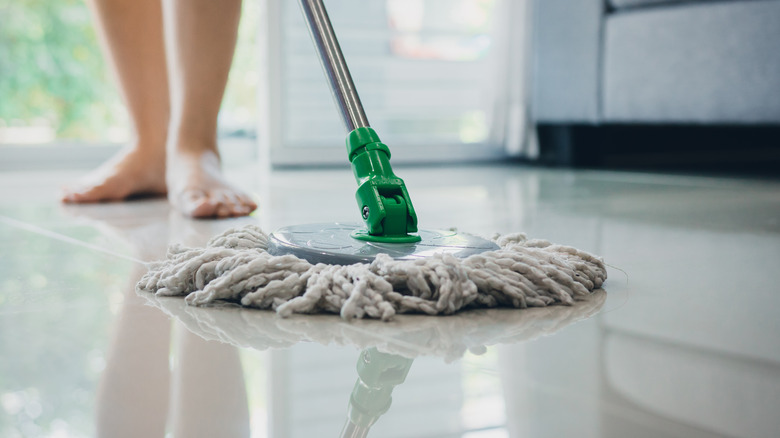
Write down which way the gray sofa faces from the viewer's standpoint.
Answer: facing the viewer

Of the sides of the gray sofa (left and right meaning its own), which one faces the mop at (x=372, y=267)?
front
